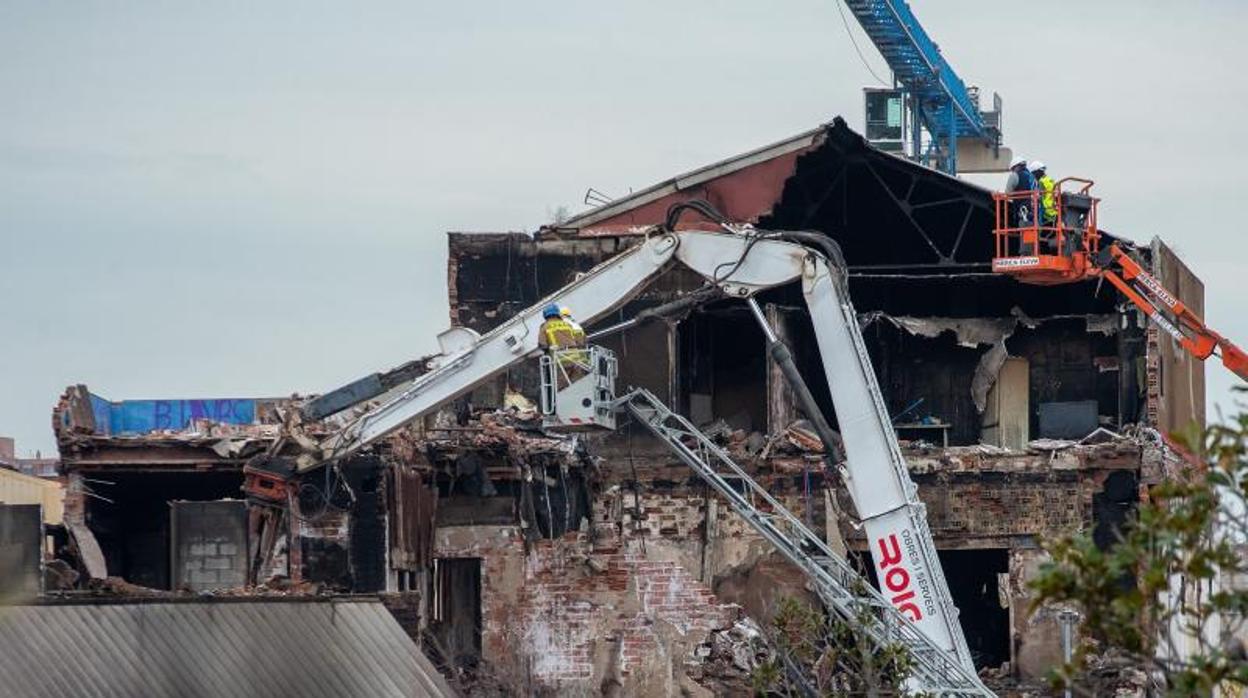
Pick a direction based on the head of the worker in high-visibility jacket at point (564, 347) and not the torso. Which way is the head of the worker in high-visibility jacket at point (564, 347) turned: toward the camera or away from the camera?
away from the camera

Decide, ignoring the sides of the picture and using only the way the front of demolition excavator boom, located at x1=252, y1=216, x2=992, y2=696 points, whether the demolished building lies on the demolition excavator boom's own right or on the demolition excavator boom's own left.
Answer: on the demolition excavator boom's own right

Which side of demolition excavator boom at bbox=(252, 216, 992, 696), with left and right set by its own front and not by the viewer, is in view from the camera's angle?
left

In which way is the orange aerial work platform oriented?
to the viewer's left

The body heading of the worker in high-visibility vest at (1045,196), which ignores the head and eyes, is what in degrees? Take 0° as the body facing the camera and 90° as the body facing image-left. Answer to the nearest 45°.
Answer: approximately 90°

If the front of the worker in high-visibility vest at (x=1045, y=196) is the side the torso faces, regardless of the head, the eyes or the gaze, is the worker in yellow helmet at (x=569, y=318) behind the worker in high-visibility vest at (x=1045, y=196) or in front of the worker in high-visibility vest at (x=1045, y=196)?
in front
